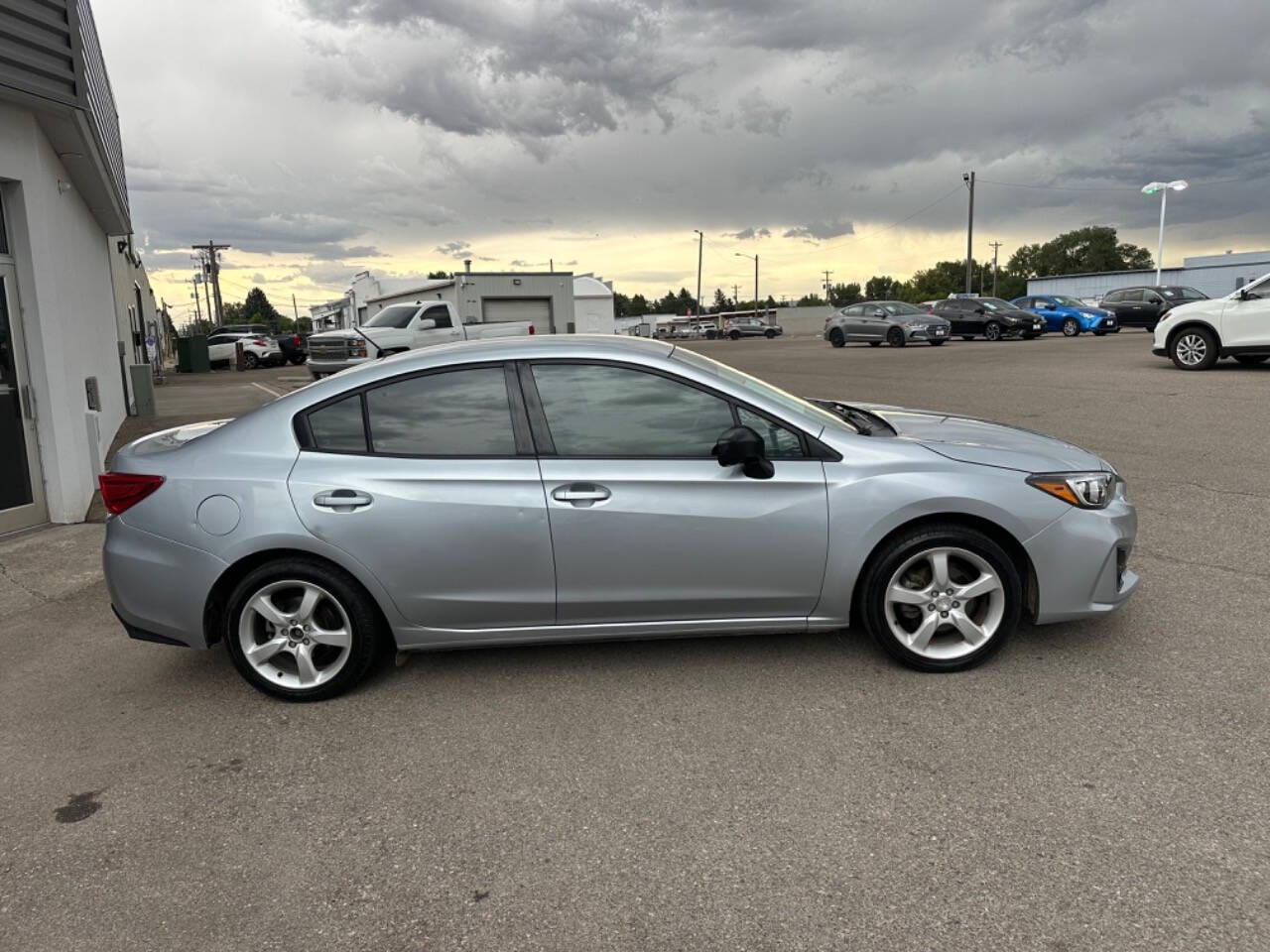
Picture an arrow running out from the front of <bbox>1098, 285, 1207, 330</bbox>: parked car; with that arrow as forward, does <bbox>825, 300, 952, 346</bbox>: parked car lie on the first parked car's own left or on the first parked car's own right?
on the first parked car's own right

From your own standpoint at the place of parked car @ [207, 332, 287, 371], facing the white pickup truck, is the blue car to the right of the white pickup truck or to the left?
left

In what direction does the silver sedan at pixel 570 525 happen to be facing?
to the viewer's right

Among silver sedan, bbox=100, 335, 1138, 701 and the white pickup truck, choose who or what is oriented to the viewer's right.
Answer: the silver sedan

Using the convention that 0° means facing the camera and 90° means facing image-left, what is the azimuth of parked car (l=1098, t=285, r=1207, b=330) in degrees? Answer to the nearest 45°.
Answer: approximately 315°

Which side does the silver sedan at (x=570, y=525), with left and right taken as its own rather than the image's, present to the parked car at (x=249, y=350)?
left

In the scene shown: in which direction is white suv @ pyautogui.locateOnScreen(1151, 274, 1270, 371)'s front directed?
to the viewer's left

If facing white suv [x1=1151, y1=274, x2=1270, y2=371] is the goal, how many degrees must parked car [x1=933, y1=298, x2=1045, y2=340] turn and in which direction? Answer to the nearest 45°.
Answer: approximately 45° to its right

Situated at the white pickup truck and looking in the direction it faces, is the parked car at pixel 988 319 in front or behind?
behind
